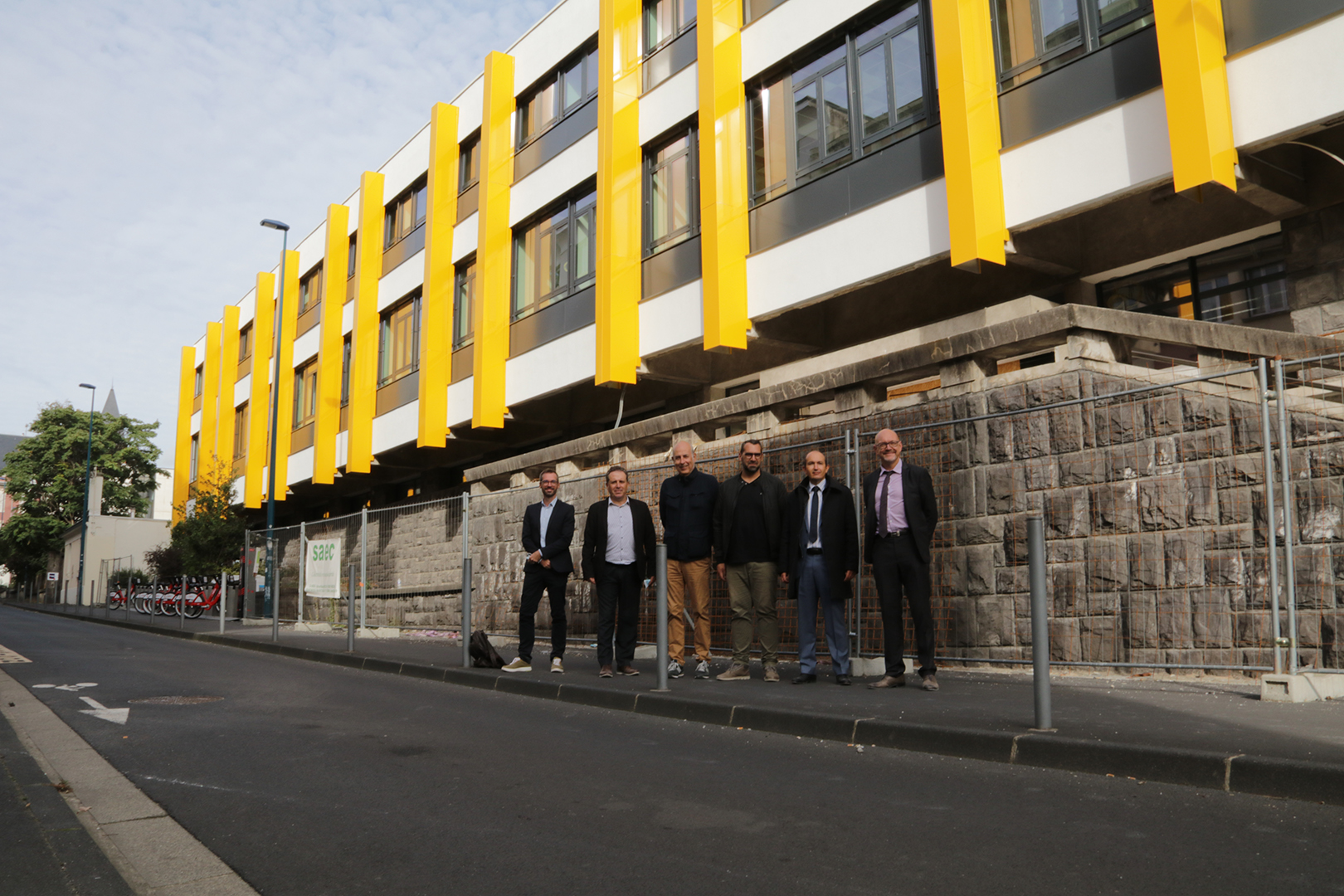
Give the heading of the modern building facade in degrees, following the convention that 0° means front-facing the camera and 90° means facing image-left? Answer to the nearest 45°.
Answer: approximately 45°

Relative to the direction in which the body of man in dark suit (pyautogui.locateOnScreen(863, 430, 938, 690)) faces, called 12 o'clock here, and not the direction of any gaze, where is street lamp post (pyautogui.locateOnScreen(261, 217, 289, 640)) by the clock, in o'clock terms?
The street lamp post is roughly at 3 o'clock from the man in dark suit.

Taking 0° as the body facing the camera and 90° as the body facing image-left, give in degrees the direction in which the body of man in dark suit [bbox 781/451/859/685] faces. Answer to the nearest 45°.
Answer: approximately 0°

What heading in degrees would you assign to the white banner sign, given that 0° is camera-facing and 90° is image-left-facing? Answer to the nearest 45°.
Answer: approximately 45°

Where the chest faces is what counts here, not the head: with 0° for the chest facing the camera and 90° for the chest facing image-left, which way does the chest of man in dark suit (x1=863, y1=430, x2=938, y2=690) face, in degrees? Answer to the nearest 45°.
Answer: approximately 45°

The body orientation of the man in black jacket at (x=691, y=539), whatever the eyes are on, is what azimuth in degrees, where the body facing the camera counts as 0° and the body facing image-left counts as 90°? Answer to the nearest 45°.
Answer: approximately 0°

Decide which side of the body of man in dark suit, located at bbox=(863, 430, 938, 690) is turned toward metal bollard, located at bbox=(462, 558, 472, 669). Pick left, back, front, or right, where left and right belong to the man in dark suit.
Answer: right

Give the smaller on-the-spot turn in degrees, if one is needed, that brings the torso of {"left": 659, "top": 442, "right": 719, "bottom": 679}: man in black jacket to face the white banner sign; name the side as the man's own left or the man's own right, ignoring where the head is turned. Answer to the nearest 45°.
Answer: approximately 135° to the man's own right

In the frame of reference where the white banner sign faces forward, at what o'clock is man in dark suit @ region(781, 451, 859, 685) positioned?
The man in dark suit is roughly at 10 o'clock from the white banner sign.
